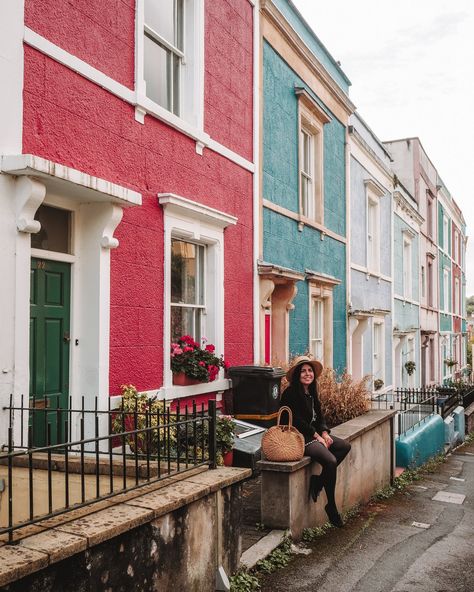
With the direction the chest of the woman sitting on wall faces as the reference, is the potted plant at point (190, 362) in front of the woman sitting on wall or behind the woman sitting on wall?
behind

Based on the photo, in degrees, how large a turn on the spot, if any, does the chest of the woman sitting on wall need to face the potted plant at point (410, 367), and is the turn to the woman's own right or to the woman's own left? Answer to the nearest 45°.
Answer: approximately 135° to the woman's own left

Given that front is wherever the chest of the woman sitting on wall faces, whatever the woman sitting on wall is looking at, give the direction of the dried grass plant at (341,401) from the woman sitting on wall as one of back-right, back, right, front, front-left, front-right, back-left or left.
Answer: back-left

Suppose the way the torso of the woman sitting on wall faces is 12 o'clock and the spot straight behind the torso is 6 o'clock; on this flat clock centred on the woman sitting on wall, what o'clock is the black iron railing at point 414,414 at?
The black iron railing is roughly at 8 o'clock from the woman sitting on wall.

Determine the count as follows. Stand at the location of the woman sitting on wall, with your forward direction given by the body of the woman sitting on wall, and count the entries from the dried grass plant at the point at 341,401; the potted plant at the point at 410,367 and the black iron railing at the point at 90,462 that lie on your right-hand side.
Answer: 1

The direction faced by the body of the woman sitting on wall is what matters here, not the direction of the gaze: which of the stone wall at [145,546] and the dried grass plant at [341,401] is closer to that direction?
the stone wall

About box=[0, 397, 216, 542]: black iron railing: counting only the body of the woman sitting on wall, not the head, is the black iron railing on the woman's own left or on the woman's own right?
on the woman's own right

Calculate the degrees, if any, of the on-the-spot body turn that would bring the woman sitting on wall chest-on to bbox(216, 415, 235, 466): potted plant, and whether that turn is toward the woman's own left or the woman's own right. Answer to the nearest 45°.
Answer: approximately 135° to the woman's own right

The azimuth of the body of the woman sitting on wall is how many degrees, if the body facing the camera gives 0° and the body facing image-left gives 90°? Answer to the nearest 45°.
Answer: approximately 315°

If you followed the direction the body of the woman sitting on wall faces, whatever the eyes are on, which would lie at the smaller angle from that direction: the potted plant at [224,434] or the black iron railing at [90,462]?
the black iron railing
